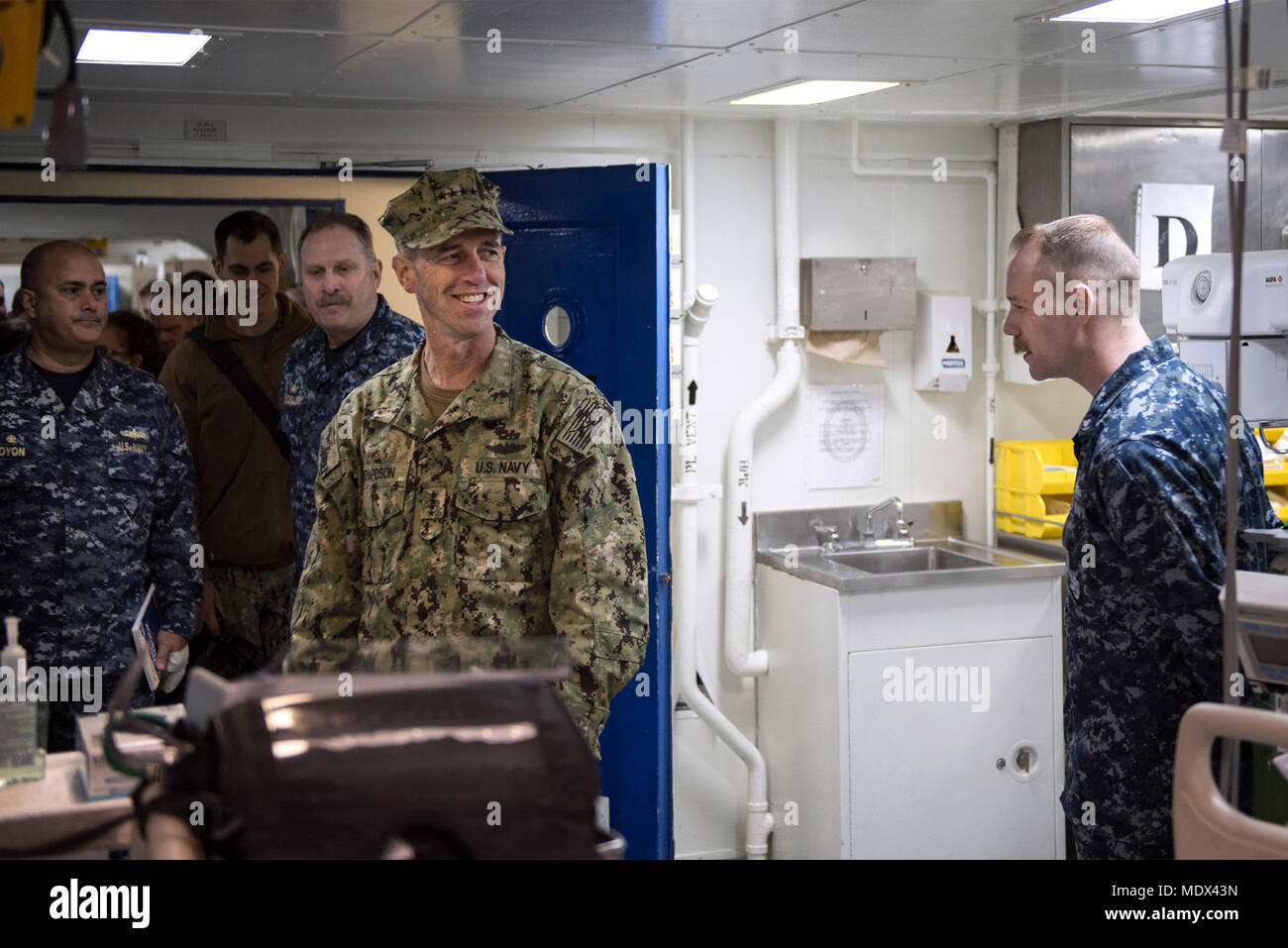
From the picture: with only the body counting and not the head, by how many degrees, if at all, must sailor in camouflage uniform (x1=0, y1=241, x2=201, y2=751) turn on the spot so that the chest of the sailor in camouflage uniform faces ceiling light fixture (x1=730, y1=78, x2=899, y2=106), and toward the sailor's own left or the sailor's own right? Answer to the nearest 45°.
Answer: approximately 90° to the sailor's own left

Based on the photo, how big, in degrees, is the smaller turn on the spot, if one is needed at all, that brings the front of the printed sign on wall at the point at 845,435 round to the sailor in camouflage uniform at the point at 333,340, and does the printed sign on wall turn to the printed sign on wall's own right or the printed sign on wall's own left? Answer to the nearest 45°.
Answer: approximately 45° to the printed sign on wall's own right

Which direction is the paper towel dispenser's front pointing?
toward the camera

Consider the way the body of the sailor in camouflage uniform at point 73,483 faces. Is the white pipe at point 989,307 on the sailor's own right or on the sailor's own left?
on the sailor's own left

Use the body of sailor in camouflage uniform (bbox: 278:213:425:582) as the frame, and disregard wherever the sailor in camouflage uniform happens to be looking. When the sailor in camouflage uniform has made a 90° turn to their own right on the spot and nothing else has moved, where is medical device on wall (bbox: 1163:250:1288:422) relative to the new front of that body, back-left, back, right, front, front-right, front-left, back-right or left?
back-right

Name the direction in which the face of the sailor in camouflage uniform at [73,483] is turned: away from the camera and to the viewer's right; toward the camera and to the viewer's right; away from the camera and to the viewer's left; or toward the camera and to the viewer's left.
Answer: toward the camera and to the viewer's right

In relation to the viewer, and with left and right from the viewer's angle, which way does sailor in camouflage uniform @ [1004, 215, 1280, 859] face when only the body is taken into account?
facing to the left of the viewer

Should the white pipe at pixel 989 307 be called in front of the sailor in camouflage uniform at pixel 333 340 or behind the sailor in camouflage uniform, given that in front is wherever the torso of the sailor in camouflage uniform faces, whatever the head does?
behind

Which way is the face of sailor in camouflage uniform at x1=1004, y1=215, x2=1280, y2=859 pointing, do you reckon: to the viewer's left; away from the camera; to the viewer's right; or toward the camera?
to the viewer's left

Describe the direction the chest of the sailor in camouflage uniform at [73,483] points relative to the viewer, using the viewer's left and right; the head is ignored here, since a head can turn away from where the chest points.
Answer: facing the viewer

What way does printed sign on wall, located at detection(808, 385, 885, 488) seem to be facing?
toward the camera

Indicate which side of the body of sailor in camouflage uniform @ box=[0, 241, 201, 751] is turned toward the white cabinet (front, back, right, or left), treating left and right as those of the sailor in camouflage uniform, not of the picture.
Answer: left
